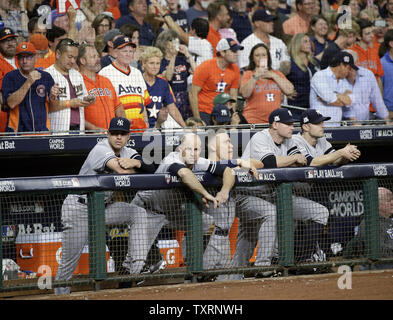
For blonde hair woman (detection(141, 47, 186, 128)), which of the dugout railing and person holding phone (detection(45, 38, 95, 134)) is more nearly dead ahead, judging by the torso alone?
the dugout railing

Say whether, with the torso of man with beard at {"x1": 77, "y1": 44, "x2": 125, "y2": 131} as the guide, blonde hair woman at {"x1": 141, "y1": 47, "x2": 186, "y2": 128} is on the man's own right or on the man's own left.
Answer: on the man's own left

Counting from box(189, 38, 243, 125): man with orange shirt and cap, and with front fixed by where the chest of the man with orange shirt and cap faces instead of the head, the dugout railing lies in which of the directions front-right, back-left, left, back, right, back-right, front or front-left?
front-right

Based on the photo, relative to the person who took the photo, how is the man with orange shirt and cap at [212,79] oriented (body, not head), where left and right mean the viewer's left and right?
facing the viewer and to the right of the viewer

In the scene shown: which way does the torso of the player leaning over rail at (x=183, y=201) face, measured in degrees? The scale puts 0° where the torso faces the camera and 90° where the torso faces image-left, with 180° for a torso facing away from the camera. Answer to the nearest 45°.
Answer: approximately 315°

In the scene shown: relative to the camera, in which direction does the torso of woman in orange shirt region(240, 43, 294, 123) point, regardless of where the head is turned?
toward the camera

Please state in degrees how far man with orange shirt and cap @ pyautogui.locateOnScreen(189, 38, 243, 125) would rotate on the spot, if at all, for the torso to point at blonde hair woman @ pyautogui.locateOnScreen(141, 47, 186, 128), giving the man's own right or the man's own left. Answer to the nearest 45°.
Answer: approximately 90° to the man's own right

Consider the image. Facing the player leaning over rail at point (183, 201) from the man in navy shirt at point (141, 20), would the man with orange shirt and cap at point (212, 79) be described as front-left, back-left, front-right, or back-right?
front-left

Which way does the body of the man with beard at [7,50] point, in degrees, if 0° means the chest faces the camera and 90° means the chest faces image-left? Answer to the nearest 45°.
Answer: approximately 315°

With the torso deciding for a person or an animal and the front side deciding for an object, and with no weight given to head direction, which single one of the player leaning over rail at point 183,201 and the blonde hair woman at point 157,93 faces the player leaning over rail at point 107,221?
the blonde hair woman

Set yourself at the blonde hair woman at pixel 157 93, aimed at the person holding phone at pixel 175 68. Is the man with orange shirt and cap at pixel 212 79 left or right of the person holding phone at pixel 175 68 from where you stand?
right

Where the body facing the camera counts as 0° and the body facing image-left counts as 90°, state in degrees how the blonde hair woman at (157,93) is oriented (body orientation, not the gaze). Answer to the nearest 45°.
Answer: approximately 0°
